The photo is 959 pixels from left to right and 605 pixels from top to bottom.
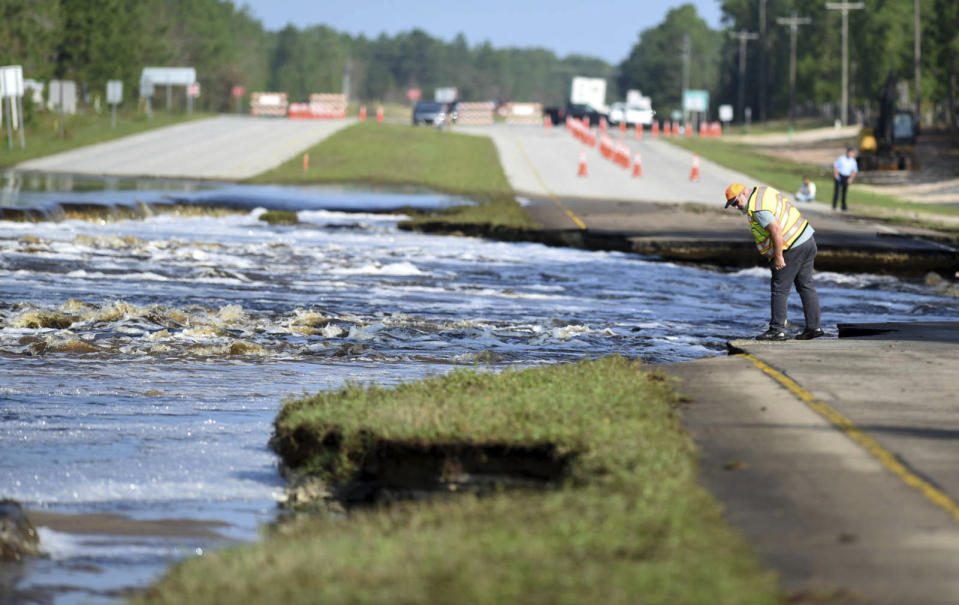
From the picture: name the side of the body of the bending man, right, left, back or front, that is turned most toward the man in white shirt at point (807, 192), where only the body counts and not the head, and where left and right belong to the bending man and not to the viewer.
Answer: right

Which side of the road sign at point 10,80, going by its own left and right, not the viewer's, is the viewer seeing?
front

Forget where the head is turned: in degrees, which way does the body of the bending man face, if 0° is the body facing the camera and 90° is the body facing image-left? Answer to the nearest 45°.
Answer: approximately 90°

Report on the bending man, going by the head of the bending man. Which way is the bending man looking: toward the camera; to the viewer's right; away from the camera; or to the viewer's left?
to the viewer's left

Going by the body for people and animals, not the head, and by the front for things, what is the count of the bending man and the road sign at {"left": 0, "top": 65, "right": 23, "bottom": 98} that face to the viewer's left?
1

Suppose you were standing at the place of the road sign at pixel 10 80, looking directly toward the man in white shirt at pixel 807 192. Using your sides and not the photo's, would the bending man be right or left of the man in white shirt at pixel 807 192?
right

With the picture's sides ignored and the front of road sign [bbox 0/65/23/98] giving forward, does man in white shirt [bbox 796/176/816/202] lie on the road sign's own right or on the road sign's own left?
on the road sign's own left

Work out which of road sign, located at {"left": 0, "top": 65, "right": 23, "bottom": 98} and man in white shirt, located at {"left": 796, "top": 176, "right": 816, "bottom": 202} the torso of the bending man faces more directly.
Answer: the road sign

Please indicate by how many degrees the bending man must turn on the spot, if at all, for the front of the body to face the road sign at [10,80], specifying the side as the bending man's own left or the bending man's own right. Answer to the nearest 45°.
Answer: approximately 45° to the bending man's own right
